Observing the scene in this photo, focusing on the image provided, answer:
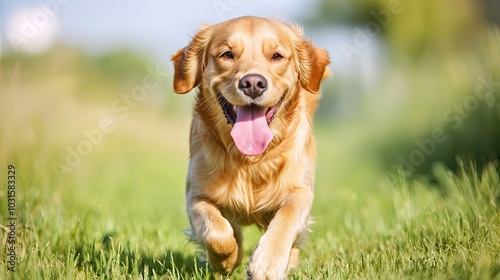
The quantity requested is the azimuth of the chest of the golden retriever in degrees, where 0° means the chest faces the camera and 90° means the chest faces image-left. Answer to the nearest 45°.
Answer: approximately 0°
